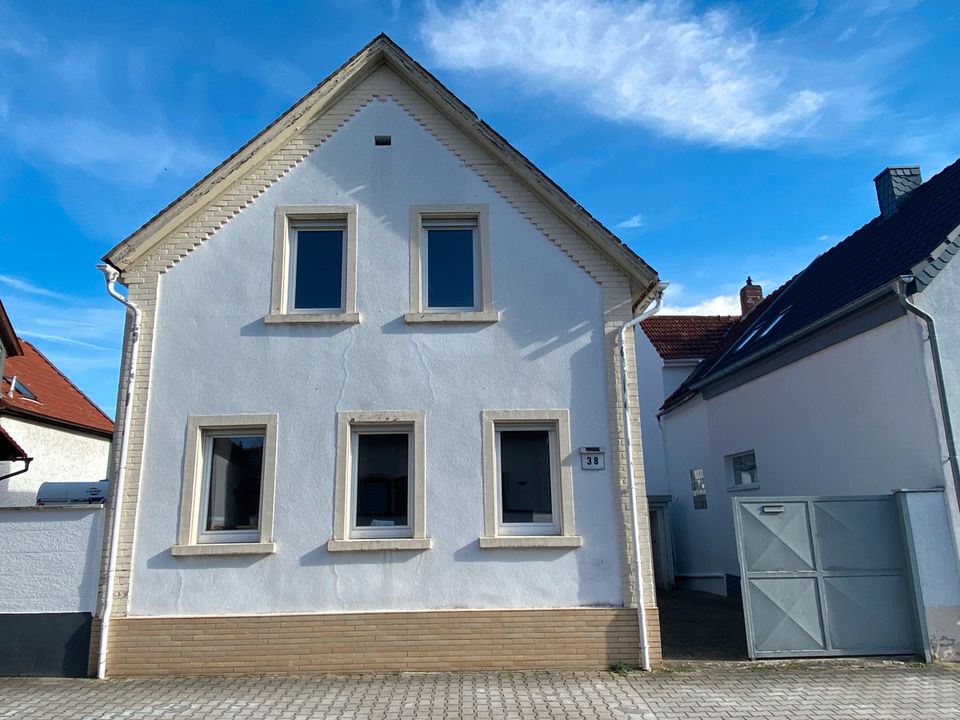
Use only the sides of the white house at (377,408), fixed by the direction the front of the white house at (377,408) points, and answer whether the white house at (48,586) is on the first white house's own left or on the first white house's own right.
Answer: on the first white house's own right

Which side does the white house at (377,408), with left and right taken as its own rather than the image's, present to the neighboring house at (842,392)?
left

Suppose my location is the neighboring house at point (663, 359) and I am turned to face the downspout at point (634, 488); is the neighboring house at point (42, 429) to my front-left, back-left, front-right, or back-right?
front-right

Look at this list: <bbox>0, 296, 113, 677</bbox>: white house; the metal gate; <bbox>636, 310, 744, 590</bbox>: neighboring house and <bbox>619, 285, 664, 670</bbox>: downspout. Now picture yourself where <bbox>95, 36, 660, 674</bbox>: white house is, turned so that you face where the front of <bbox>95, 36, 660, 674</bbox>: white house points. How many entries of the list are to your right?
1

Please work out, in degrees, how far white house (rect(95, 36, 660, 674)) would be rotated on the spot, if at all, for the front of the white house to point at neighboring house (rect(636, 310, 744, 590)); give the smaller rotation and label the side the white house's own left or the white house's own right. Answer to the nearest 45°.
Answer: approximately 135° to the white house's own left

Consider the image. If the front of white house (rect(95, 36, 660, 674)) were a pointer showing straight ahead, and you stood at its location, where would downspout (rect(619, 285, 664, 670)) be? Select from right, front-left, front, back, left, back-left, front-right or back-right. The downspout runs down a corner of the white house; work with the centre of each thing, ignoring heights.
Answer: left

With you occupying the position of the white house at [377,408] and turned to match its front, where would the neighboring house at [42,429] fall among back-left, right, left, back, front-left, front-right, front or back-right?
back-right

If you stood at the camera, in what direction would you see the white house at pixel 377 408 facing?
facing the viewer

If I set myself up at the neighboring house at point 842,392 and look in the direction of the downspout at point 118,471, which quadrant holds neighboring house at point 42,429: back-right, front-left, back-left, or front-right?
front-right

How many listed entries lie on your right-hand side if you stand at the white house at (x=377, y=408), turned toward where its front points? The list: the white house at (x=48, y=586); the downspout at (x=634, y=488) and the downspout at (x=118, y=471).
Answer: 2

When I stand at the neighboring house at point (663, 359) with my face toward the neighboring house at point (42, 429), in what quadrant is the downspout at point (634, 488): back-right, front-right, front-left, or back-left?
front-left

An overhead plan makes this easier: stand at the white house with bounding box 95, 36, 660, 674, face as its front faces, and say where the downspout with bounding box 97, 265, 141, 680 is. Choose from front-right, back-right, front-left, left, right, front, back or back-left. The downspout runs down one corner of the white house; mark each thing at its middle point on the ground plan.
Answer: right

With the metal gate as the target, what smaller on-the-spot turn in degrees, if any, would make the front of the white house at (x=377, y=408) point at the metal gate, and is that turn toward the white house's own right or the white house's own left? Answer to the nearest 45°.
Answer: approximately 90° to the white house's own left
